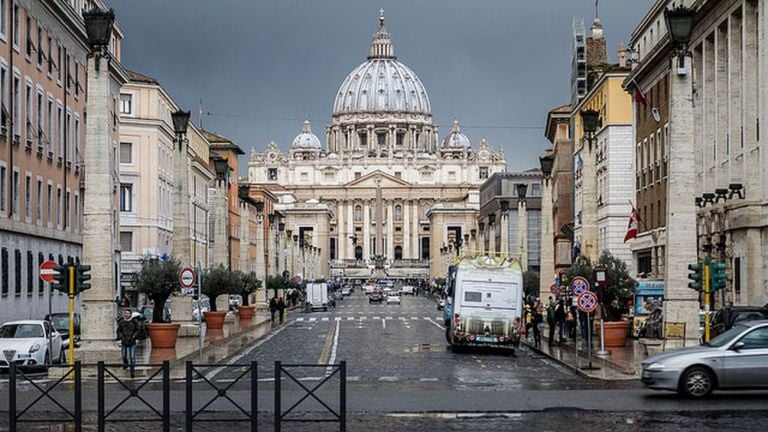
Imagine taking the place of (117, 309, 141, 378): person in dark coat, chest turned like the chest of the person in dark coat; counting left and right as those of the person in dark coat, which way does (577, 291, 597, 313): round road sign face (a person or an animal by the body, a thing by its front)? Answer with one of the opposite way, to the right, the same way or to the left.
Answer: the same way

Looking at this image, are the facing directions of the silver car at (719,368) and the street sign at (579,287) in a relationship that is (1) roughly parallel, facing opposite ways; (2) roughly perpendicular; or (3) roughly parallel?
roughly perpendicular

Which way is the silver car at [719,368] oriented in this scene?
to the viewer's left

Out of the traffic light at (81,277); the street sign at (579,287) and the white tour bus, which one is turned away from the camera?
the white tour bus

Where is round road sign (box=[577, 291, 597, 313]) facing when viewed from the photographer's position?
facing the viewer

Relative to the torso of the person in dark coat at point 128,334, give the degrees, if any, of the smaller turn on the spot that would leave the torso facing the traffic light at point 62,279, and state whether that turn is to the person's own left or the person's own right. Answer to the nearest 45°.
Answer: approximately 45° to the person's own right

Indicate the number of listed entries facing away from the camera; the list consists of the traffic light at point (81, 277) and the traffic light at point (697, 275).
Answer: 0

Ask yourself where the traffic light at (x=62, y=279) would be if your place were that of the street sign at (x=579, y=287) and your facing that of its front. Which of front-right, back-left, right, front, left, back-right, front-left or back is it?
front-right

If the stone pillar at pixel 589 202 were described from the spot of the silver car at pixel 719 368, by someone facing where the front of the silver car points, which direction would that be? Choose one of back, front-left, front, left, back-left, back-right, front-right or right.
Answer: right

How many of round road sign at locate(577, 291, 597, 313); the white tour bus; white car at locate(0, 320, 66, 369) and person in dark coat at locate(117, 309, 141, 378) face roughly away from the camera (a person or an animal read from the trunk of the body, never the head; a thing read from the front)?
1

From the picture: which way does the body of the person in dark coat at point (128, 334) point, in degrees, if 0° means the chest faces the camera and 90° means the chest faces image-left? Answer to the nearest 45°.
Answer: approximately 0°

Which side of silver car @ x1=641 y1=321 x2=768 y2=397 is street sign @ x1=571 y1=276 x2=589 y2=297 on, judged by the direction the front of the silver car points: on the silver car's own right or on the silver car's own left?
on the silver car's own right

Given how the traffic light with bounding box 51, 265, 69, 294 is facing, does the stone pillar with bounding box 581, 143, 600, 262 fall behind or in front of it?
behind
